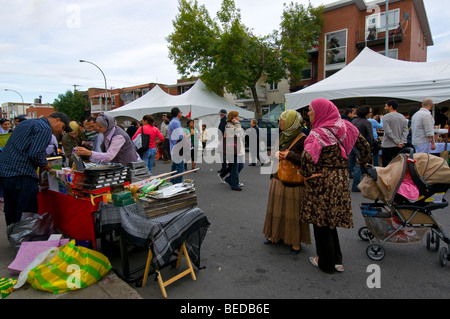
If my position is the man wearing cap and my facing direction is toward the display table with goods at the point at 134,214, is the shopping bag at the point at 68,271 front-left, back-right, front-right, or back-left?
front-right

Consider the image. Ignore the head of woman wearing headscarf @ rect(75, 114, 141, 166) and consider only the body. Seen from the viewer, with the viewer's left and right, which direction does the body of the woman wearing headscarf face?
facing to the left of the viewer

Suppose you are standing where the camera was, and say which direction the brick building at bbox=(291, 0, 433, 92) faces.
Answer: facing the viewer and to the left of the viewer

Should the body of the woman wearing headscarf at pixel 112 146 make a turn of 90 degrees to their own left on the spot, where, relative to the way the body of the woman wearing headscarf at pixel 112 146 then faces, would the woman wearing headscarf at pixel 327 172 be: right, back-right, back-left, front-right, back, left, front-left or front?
front-left

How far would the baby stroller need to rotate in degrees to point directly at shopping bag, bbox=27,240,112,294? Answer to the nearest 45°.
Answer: approximately 135° to its right

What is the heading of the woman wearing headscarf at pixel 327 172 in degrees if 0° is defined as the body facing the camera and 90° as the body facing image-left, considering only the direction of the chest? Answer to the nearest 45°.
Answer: approximately 135°

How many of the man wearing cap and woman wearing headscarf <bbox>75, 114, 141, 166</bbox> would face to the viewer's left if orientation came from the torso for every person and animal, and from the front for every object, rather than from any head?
1

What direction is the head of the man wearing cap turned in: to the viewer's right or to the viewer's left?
to the viewer's right

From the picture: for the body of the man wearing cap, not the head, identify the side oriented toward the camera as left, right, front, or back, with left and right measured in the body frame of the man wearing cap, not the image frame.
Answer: right

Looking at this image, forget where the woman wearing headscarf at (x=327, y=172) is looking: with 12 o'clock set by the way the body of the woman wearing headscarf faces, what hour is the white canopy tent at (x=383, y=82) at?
The white canopy tent is roughly at 2 o'clock from the woman wearing headscarf.
